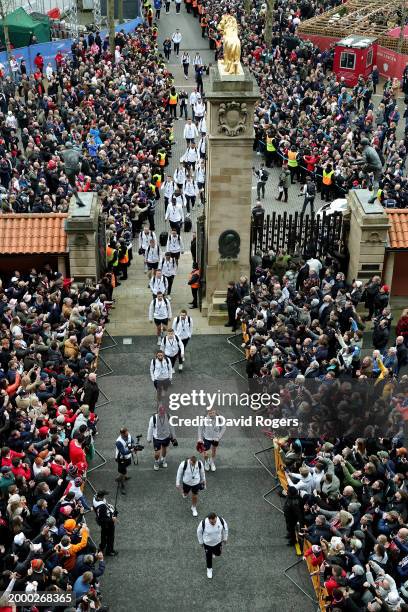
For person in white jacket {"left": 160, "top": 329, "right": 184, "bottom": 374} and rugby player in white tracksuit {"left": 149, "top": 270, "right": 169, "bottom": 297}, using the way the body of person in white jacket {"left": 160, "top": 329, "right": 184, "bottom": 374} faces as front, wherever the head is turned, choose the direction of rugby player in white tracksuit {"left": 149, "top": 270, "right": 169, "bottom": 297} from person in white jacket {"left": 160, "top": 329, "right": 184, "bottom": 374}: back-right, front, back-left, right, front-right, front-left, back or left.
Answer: back

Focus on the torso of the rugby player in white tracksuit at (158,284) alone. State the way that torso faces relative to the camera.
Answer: toward the camera

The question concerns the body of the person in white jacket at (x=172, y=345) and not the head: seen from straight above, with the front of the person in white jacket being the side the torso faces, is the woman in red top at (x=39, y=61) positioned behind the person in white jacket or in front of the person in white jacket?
behind

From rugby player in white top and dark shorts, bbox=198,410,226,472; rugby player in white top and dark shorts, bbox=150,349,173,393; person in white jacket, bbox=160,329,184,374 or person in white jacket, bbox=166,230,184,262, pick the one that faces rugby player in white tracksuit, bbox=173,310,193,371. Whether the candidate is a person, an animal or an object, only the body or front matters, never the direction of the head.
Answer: person in white jacket, bbox=166,230,184,262

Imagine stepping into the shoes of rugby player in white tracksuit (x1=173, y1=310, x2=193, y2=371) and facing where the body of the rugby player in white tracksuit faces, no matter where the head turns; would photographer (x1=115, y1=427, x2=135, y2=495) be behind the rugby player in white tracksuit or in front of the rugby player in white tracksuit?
in front

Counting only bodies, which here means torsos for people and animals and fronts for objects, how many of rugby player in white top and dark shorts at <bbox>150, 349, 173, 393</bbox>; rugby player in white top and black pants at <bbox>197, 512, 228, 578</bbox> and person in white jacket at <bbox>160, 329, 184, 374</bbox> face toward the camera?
3

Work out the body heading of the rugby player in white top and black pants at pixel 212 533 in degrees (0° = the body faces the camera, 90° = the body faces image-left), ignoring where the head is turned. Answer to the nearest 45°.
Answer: approximately 0°

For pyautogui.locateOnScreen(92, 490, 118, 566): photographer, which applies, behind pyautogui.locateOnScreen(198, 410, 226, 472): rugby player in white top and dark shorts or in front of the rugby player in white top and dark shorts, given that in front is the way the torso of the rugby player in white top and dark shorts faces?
in front

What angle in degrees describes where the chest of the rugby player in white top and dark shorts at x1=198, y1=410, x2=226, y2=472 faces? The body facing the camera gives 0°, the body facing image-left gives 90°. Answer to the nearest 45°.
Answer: approximately 0°

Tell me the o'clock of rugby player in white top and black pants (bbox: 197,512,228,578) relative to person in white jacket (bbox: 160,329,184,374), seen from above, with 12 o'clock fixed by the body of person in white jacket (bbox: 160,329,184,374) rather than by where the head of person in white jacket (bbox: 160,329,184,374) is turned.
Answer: rugby player in white top and black pants (bbox: 197,512,228,578) is roughly at 12 o'clock from person in white jacket (bbox: 160,329,184,374).

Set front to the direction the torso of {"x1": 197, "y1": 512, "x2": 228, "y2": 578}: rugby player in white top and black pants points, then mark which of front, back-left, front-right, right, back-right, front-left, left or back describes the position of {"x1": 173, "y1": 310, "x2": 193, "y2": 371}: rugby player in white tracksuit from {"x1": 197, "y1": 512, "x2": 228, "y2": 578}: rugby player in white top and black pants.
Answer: back

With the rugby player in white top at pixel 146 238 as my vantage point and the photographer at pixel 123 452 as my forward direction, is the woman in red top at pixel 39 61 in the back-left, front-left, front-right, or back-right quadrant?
back-right

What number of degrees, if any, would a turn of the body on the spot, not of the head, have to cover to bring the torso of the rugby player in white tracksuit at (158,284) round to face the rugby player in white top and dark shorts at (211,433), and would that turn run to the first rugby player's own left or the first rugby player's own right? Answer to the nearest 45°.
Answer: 0° — they already face them

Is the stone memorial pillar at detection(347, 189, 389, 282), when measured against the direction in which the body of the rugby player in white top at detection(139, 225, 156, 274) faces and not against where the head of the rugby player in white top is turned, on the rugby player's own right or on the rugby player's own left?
on the rugby player's own left

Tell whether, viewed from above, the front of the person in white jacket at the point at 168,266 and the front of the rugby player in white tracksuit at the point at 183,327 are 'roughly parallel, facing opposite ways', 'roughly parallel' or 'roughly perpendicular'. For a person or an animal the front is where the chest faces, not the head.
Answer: roughly parallel

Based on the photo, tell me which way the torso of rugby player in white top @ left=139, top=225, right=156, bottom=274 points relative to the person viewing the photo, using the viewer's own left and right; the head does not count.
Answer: facing the viewer

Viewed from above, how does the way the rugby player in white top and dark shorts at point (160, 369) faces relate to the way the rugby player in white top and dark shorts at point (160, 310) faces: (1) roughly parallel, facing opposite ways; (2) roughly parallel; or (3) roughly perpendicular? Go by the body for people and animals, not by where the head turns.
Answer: roughly parallel
